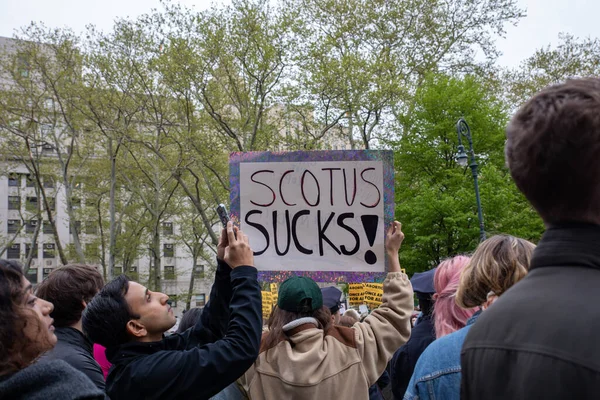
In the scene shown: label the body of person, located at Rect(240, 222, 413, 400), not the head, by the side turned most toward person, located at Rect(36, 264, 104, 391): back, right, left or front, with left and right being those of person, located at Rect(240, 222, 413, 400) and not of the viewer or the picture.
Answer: left

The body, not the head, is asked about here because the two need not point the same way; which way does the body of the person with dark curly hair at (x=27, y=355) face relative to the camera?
to the viewer's right

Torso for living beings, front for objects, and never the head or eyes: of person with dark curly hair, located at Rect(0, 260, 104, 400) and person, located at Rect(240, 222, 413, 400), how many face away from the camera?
1

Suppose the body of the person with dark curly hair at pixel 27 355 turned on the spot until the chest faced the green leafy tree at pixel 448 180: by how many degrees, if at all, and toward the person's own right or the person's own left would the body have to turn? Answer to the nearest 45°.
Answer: approximately 45° to the person's own left

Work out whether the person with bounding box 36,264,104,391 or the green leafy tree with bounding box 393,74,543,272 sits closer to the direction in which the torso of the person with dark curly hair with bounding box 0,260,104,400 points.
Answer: the green leafy tree

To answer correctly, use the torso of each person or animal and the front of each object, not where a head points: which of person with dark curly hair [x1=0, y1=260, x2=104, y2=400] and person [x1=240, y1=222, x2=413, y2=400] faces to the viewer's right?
the person with dark curly hair

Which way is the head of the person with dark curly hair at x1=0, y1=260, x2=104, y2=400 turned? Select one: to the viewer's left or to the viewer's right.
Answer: to the viewer's right

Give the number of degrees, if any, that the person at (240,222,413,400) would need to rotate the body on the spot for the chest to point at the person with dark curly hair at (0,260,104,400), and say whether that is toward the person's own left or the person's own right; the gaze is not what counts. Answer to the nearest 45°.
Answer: approximately 135° to the person's own left

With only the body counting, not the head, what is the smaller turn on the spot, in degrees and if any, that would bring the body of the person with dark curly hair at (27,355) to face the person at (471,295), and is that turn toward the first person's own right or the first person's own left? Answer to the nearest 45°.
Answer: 0° — they already face them

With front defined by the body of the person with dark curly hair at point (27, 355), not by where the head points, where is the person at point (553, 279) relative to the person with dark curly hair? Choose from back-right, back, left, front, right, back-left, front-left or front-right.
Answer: front-right

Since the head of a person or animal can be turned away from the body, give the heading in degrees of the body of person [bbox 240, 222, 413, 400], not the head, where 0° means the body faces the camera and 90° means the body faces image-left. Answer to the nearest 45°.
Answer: approximately 180°
